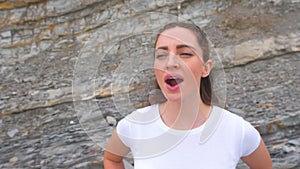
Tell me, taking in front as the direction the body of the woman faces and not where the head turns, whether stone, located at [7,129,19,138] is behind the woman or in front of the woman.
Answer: behind

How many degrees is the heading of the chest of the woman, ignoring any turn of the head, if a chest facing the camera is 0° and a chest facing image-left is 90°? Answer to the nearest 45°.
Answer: approximately 0°

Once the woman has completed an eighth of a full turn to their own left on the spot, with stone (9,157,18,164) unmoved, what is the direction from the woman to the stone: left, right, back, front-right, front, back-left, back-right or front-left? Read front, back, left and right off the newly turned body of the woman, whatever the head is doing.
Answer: back
